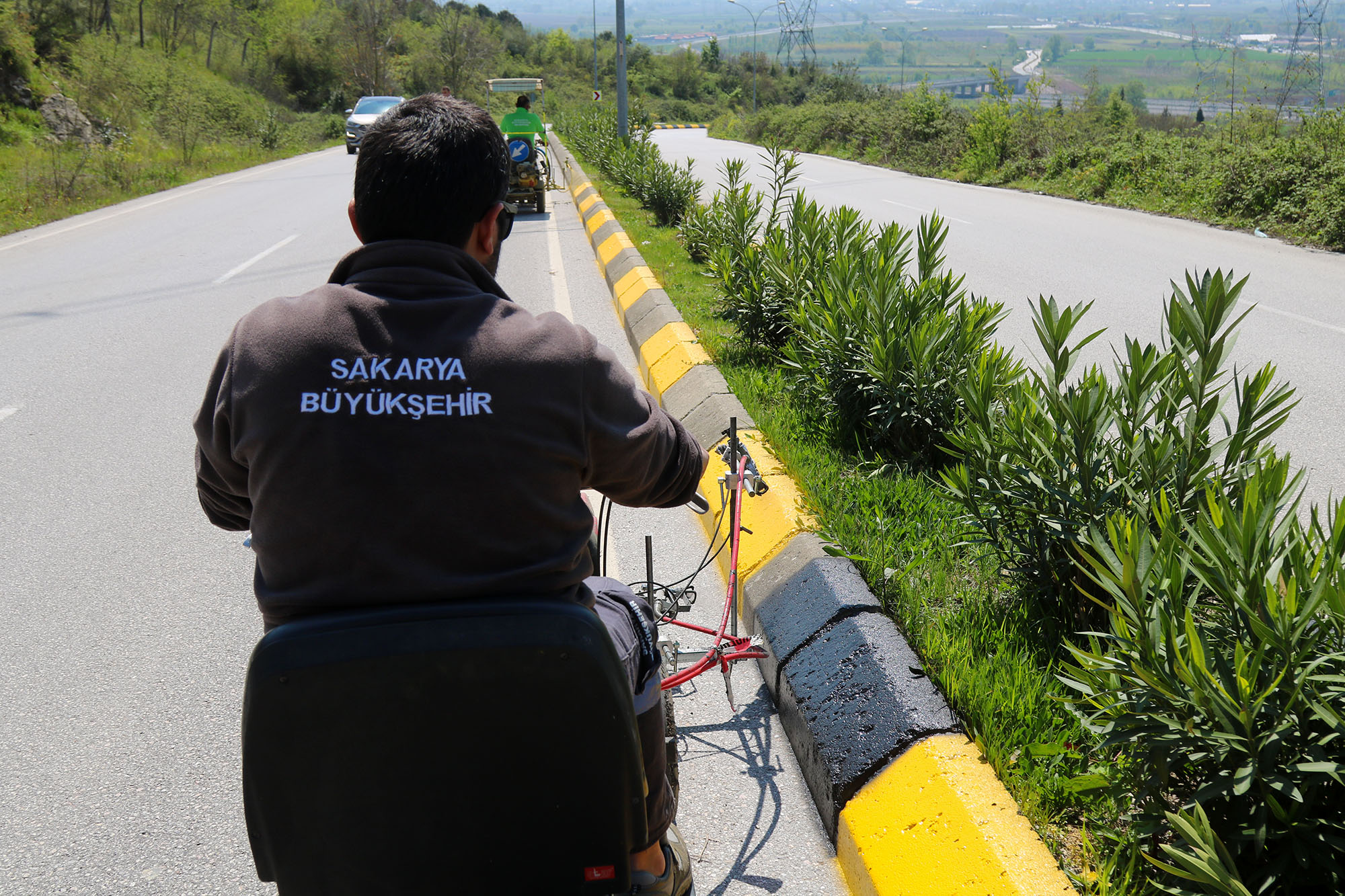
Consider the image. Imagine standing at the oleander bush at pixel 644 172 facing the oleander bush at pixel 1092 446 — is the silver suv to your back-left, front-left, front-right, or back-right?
back-right

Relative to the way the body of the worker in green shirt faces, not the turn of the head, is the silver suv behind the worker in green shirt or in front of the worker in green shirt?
in front

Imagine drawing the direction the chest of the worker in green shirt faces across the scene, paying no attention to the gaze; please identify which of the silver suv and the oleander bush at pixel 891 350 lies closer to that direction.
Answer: the silver suv

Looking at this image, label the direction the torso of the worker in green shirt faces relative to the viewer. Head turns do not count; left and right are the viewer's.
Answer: facing away from the viewer

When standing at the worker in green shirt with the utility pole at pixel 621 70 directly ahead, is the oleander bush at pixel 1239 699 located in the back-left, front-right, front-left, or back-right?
back-right

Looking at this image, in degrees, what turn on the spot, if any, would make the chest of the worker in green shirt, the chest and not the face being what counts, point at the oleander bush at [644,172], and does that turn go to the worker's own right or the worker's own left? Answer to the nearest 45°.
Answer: approximately 90° to the worker's own right

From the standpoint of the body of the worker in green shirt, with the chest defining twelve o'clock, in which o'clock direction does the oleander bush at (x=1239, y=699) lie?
The oleander bush is roughly at 6 o'clock from the worker in green shirt.

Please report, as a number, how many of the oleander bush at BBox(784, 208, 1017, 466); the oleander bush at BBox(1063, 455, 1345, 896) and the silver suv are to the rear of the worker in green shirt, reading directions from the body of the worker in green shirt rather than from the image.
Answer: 2

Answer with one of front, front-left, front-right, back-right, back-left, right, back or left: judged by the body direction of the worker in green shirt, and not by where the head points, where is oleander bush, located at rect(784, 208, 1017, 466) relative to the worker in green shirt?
back
